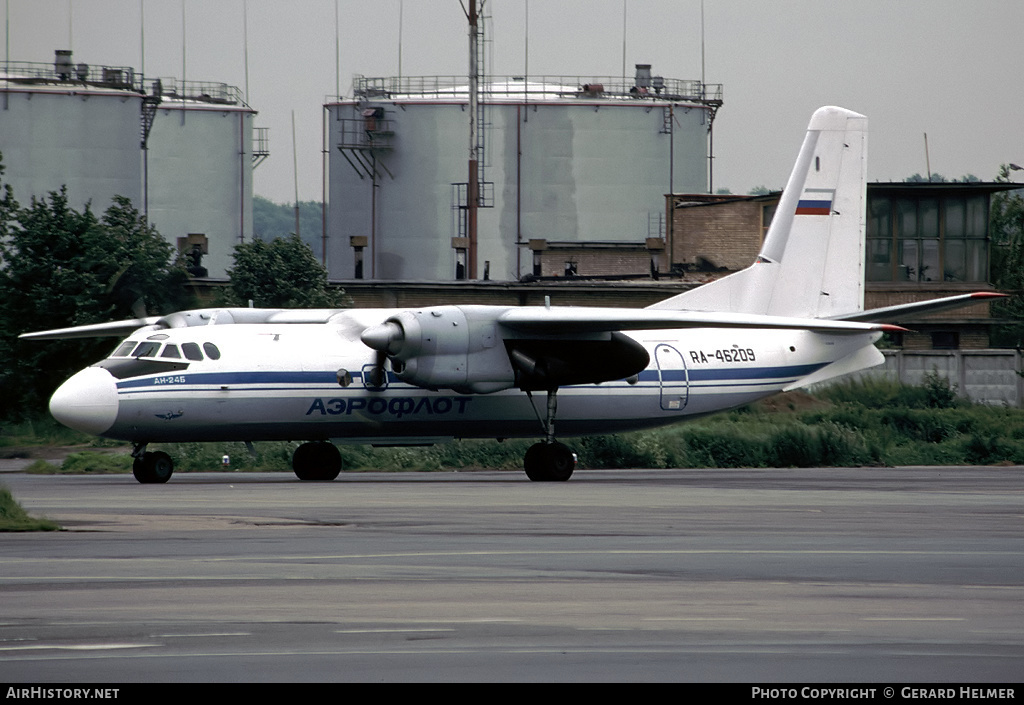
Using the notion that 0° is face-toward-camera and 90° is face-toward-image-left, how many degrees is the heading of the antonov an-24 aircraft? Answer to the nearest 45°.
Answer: approximately 45°

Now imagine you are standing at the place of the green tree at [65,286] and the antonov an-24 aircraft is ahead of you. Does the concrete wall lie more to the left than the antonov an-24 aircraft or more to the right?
left

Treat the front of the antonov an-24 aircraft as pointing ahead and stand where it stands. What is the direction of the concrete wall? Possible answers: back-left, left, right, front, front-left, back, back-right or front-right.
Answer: back

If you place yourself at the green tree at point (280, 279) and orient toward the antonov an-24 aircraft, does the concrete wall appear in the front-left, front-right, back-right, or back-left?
front-left

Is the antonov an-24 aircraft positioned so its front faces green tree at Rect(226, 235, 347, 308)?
no

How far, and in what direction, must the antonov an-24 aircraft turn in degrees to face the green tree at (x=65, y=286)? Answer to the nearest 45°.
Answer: approximately 90° to its right

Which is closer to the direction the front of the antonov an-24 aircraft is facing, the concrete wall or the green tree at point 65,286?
the green tree

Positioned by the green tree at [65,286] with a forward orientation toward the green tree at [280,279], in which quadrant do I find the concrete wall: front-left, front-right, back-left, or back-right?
front-right

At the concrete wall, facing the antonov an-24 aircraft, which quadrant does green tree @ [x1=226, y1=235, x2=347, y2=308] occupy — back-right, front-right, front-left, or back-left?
front-right

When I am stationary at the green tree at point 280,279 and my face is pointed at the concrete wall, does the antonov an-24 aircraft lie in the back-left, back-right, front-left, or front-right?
front-right
